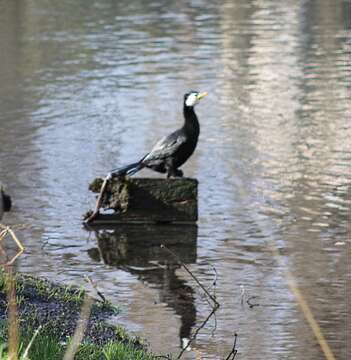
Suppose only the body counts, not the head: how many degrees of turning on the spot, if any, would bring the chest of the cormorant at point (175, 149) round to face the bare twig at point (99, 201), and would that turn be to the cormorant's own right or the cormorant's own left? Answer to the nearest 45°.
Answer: approximately 135° to the cormorant's own right

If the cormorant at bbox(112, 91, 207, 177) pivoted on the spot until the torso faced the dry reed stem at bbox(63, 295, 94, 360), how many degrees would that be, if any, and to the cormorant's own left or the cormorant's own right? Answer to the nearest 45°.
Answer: approximately 90° to the cormorant's own right

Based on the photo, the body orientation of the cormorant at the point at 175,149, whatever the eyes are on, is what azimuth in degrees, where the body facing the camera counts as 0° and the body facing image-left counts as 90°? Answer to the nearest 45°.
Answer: approximately 270°

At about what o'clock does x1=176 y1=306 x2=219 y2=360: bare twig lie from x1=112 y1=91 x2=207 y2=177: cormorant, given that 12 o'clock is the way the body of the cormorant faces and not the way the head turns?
The bare twig is roughly at 3 o'clock from the cormorant.

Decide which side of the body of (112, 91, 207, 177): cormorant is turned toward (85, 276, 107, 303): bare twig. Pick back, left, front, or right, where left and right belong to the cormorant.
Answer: right
